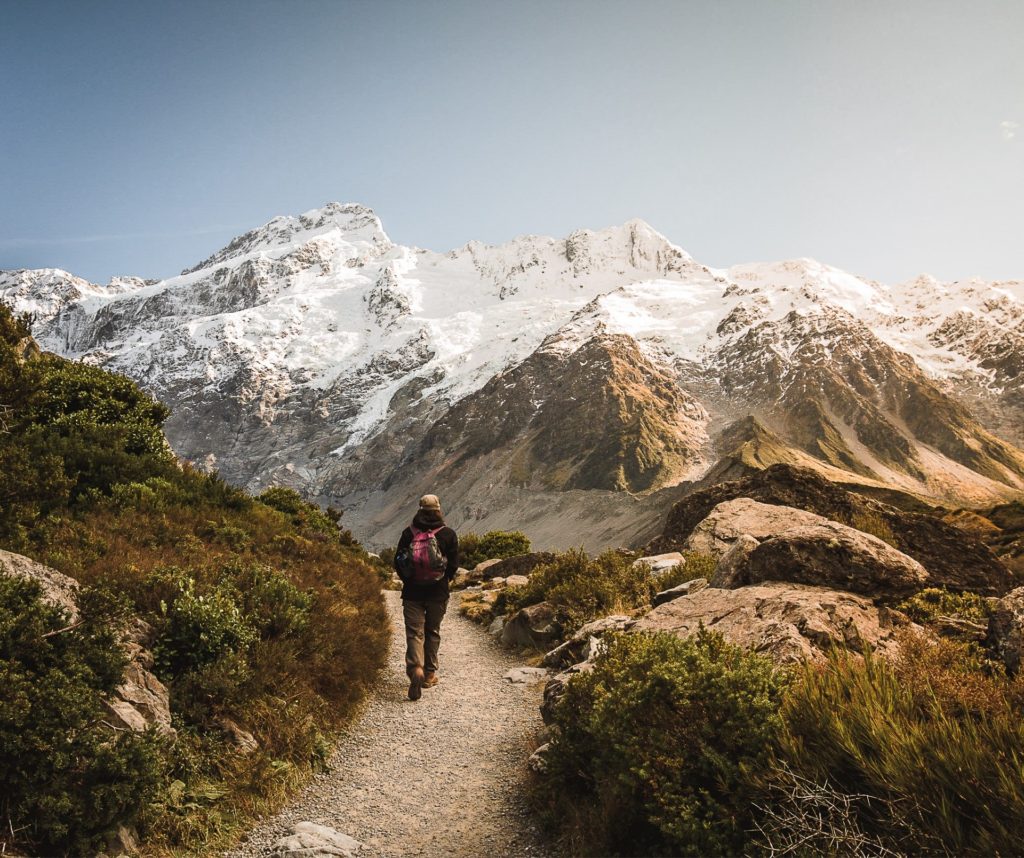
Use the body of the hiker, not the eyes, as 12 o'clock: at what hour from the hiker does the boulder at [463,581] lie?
The boulder is roughly at 12 o'clock from the hiker.

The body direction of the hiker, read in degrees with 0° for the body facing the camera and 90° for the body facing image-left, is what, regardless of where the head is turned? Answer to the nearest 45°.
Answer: approximately 180°

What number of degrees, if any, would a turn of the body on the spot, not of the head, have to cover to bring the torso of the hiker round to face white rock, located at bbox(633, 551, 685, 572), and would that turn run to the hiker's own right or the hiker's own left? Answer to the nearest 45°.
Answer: approximately 45° to the hiker's own right

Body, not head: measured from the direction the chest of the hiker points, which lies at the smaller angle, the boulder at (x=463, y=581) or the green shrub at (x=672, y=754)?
the boulder

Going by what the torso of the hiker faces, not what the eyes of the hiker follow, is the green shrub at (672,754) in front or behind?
behind

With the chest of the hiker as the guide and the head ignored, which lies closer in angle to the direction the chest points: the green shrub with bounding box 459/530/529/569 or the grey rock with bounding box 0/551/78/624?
the green shrub

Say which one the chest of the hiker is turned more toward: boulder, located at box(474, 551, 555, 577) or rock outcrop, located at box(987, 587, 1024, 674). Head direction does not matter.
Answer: the boulder

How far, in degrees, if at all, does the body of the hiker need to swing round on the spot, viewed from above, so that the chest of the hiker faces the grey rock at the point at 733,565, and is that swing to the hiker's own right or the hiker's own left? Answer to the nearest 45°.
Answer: approximately 90° to the hiker's own right
